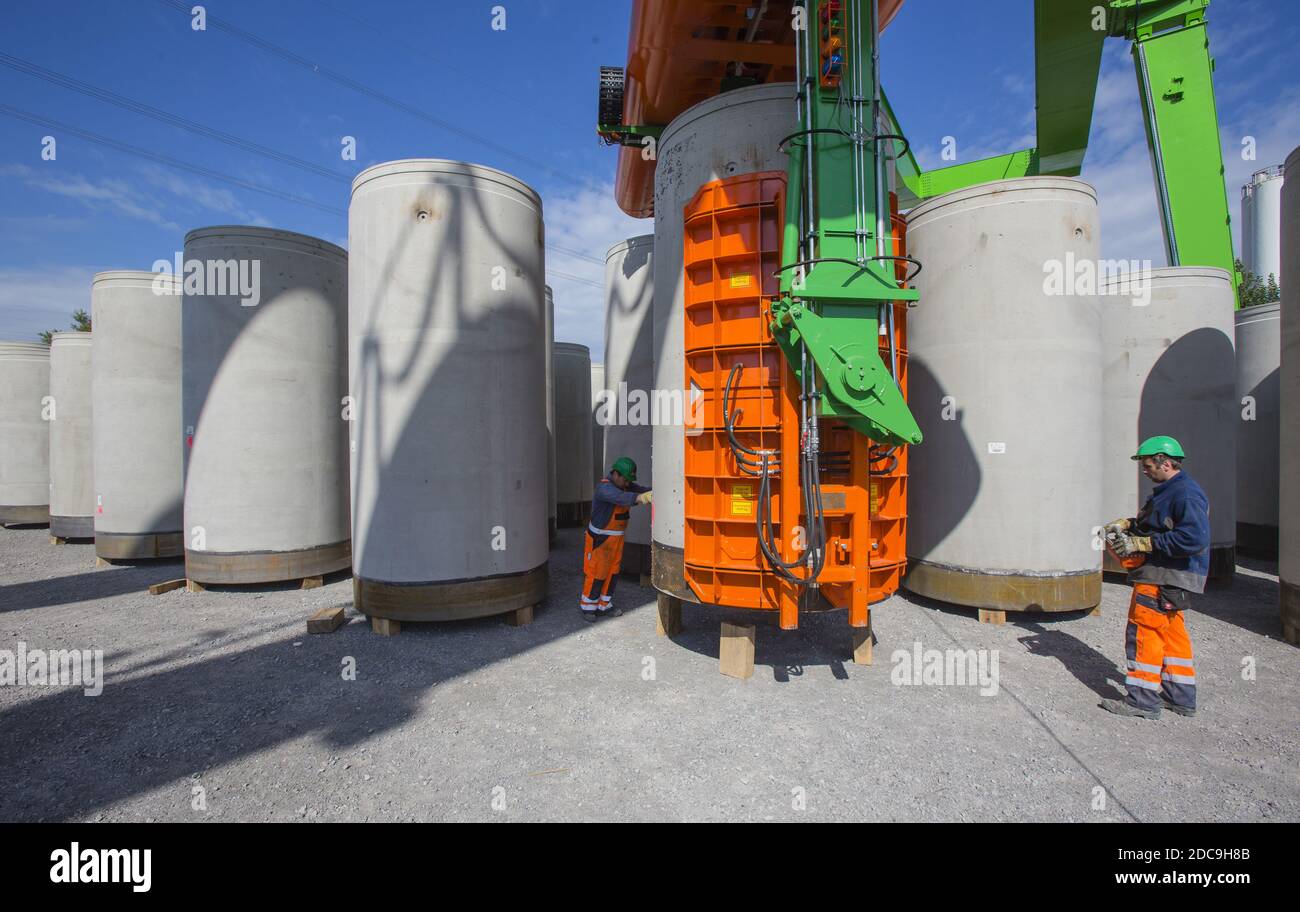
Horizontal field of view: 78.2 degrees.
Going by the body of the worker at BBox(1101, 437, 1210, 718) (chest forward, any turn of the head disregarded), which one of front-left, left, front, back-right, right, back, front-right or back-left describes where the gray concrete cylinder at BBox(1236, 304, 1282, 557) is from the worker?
right

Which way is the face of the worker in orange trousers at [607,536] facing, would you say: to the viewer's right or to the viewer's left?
to the viewer's right

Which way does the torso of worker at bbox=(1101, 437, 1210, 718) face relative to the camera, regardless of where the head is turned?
to the viewer's left

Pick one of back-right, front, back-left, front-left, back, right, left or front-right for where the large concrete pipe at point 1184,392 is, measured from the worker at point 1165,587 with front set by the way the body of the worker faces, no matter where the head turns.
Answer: right

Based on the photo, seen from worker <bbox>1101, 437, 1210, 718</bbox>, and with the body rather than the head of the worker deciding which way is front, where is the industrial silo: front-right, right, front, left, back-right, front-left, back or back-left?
right

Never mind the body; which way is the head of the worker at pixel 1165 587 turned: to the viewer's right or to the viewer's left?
to the viewer's left

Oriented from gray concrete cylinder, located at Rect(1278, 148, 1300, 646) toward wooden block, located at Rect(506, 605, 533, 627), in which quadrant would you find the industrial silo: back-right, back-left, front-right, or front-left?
back-right
